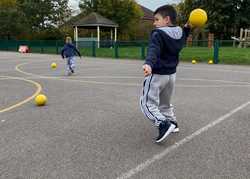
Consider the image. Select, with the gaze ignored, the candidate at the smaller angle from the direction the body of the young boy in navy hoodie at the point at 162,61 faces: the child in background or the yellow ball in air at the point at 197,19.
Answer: the child in background

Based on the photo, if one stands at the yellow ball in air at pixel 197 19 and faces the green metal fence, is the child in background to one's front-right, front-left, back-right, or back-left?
front-left

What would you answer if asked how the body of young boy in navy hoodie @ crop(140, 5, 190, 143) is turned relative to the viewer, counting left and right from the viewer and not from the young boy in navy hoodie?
facing away from the viewer and to the left of the viewer

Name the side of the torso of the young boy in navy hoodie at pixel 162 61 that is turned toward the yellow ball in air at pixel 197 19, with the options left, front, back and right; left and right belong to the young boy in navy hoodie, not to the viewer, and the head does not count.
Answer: right

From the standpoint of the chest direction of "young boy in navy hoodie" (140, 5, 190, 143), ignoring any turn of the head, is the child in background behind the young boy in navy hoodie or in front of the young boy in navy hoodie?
in front

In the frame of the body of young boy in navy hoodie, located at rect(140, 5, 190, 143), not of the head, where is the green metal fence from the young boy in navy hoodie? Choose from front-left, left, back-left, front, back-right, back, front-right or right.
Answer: front-right
